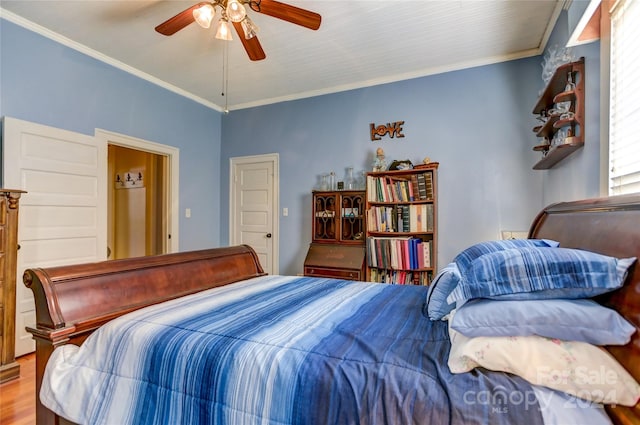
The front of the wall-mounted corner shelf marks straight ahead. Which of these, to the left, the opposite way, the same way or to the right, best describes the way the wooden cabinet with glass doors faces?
to the left

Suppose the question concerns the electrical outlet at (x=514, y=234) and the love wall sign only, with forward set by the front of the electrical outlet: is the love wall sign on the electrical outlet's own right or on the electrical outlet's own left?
on the electrical outlet's own right

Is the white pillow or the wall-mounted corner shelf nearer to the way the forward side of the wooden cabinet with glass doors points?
the white pillow

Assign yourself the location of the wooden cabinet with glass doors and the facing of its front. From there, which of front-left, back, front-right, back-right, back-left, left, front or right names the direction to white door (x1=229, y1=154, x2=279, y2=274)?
back-right

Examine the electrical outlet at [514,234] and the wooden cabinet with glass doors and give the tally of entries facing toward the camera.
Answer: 2

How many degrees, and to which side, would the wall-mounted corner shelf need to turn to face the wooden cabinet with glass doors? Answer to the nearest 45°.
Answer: approximately 45° to its right

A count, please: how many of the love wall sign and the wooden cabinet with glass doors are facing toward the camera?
2

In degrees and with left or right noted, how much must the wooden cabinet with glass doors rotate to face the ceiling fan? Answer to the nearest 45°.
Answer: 0° — it already faces it

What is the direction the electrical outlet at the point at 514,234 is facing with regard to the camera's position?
facing the viewer

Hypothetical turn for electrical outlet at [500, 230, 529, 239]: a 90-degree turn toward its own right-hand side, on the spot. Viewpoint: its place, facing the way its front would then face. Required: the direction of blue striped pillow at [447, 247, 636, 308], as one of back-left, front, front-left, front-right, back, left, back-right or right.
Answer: left

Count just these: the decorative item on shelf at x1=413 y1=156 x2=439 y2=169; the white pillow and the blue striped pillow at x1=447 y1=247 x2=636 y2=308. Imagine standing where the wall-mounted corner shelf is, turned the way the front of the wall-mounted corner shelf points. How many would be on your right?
1

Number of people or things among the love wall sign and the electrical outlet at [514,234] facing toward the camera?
2

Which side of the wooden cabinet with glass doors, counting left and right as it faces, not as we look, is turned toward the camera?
front

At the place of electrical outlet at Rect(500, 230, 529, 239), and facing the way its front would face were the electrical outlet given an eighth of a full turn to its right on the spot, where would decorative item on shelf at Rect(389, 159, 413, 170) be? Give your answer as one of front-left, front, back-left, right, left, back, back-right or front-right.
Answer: front-right

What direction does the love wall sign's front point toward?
toward the camera
